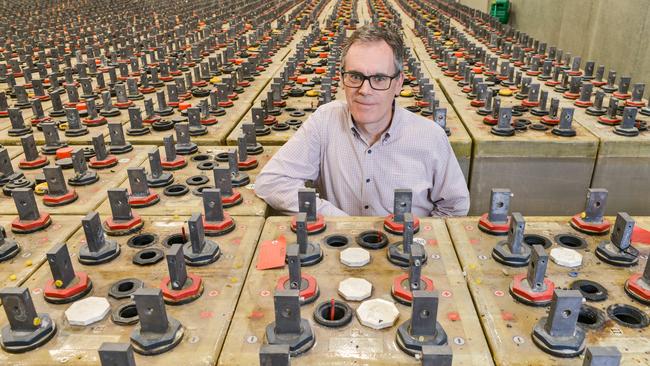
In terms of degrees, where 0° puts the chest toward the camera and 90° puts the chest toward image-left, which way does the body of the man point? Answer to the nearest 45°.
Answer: approximately 0°

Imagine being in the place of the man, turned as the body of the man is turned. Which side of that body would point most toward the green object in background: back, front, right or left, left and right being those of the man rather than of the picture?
back
